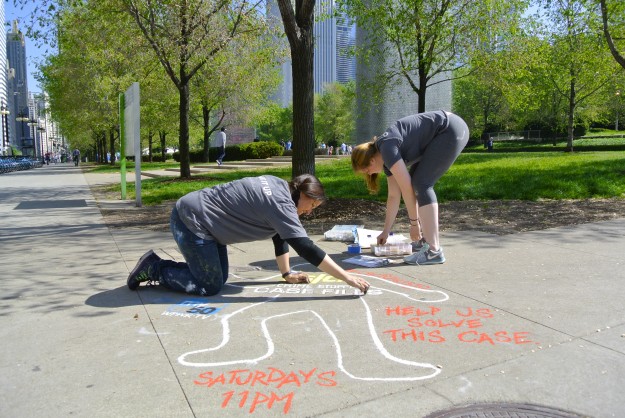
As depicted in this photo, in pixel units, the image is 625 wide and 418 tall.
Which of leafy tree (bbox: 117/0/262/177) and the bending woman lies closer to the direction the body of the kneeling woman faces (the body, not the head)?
the bending woman

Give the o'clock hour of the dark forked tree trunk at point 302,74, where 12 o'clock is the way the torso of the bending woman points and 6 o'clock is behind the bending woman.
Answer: The dark forked tree trunk is roughly at 2 o'clock from the bending woman.

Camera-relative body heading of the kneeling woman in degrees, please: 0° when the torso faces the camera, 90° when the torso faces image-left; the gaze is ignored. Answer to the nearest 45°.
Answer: approximately 270°

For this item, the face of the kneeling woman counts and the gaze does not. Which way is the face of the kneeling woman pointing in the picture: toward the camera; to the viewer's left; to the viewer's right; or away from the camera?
to the viewer's right

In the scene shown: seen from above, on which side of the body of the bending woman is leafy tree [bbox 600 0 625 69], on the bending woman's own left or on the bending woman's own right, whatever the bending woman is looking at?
on the bending woman's own right

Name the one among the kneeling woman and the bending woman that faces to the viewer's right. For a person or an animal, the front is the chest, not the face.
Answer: the kneeling woman

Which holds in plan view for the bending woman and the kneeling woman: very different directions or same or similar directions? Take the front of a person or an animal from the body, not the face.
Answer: very different directions

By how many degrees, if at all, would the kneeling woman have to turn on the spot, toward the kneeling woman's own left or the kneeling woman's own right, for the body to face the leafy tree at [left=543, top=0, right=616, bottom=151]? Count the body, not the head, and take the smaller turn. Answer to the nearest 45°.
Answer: approximately 45° to the kneeling woman's own left

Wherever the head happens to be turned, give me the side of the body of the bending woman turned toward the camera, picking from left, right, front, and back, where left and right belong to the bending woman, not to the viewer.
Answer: left

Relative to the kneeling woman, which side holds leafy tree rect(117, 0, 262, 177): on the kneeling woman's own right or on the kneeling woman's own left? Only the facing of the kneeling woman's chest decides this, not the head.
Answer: on the kneeling woman's own left

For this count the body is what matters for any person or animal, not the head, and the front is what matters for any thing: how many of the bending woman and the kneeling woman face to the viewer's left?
1
